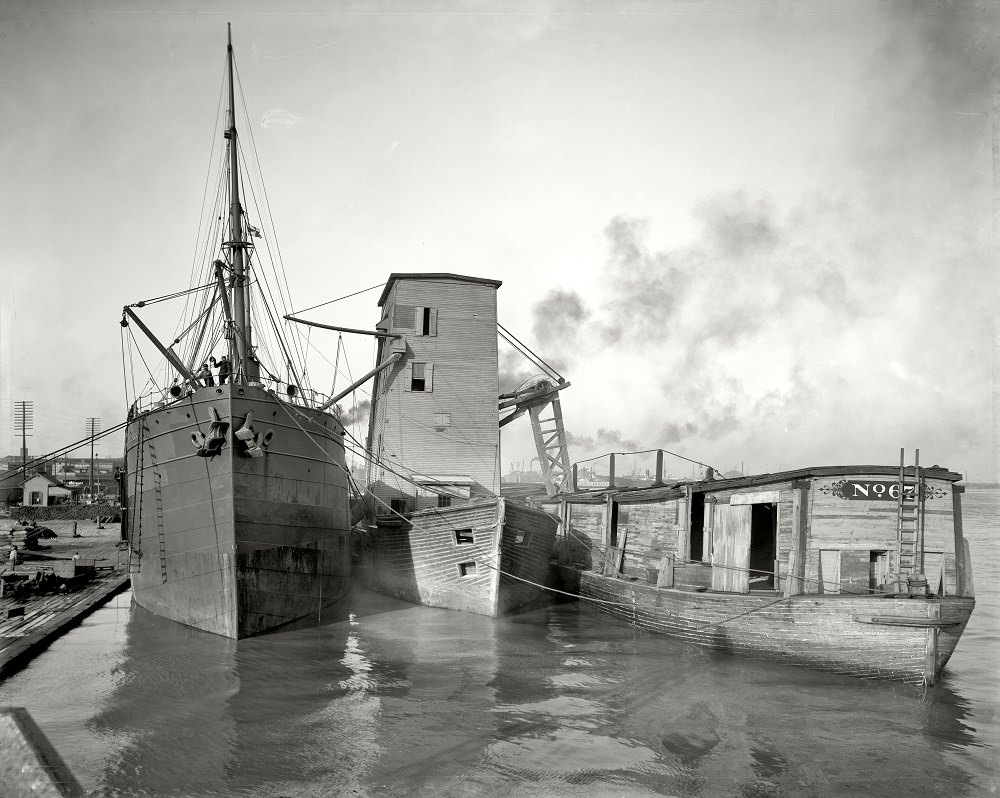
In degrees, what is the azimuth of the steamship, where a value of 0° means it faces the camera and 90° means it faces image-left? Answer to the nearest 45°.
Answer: approximately 0°

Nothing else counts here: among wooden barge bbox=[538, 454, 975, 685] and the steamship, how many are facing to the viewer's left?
0

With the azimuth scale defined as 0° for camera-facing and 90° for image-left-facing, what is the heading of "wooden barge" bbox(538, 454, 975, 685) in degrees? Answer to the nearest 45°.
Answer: approximately 315°
